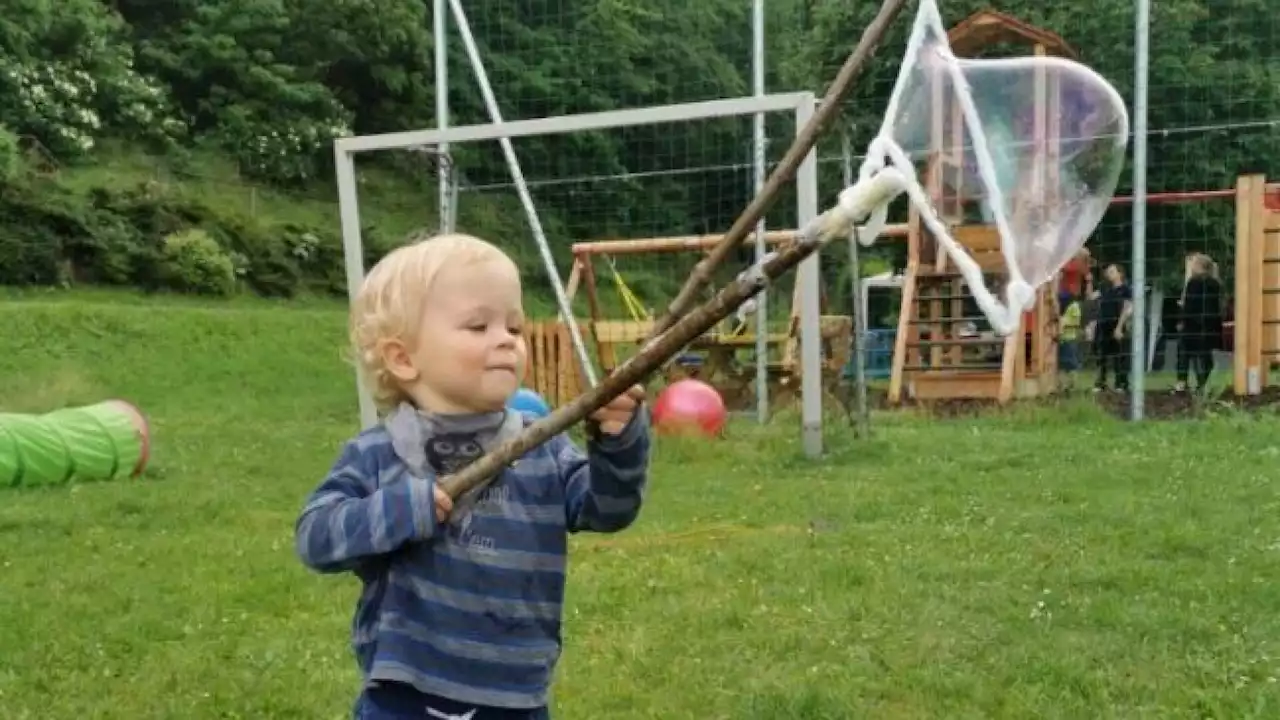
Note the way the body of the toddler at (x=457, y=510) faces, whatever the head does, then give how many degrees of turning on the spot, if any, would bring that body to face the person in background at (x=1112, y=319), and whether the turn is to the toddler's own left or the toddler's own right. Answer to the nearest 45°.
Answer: approximately 90° to the toddler's own left

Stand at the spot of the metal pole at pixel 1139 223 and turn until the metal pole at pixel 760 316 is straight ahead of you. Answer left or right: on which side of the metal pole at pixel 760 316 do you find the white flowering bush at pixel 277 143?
right

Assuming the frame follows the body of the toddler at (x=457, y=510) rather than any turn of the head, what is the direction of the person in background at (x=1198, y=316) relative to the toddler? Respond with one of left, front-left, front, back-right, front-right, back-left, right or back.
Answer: left

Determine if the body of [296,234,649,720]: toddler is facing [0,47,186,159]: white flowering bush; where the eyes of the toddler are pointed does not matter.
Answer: no

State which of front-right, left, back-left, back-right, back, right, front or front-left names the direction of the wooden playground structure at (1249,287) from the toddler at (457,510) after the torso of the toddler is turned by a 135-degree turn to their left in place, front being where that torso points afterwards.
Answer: front-right

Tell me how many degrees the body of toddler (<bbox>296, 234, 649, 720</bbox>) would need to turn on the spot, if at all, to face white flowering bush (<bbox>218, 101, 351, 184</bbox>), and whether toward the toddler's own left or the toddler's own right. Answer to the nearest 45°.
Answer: approximately 135° to the toddler's own left

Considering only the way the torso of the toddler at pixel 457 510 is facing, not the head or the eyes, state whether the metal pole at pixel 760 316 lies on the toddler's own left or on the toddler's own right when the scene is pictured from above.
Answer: on the toddler's own left

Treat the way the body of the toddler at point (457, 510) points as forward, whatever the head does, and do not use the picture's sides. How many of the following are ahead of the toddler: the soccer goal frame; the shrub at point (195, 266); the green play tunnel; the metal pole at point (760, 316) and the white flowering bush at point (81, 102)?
0

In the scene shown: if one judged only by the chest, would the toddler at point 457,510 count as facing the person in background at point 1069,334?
no

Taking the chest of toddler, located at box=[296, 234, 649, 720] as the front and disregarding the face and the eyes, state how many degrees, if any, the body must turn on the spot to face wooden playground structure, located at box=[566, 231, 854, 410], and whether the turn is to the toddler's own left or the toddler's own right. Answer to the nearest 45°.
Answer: approximately 135° to the toddler's own left

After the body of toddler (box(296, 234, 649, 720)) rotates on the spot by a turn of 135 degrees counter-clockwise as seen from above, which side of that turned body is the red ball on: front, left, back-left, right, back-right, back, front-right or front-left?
front

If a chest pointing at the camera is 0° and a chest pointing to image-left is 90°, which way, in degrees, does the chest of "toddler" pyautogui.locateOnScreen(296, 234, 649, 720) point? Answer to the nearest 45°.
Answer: approximately 315°

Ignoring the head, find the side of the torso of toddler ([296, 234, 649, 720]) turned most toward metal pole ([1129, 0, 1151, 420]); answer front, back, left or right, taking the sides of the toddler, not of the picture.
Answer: left

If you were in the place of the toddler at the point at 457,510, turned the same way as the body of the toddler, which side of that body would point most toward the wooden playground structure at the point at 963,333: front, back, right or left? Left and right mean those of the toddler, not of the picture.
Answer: left
